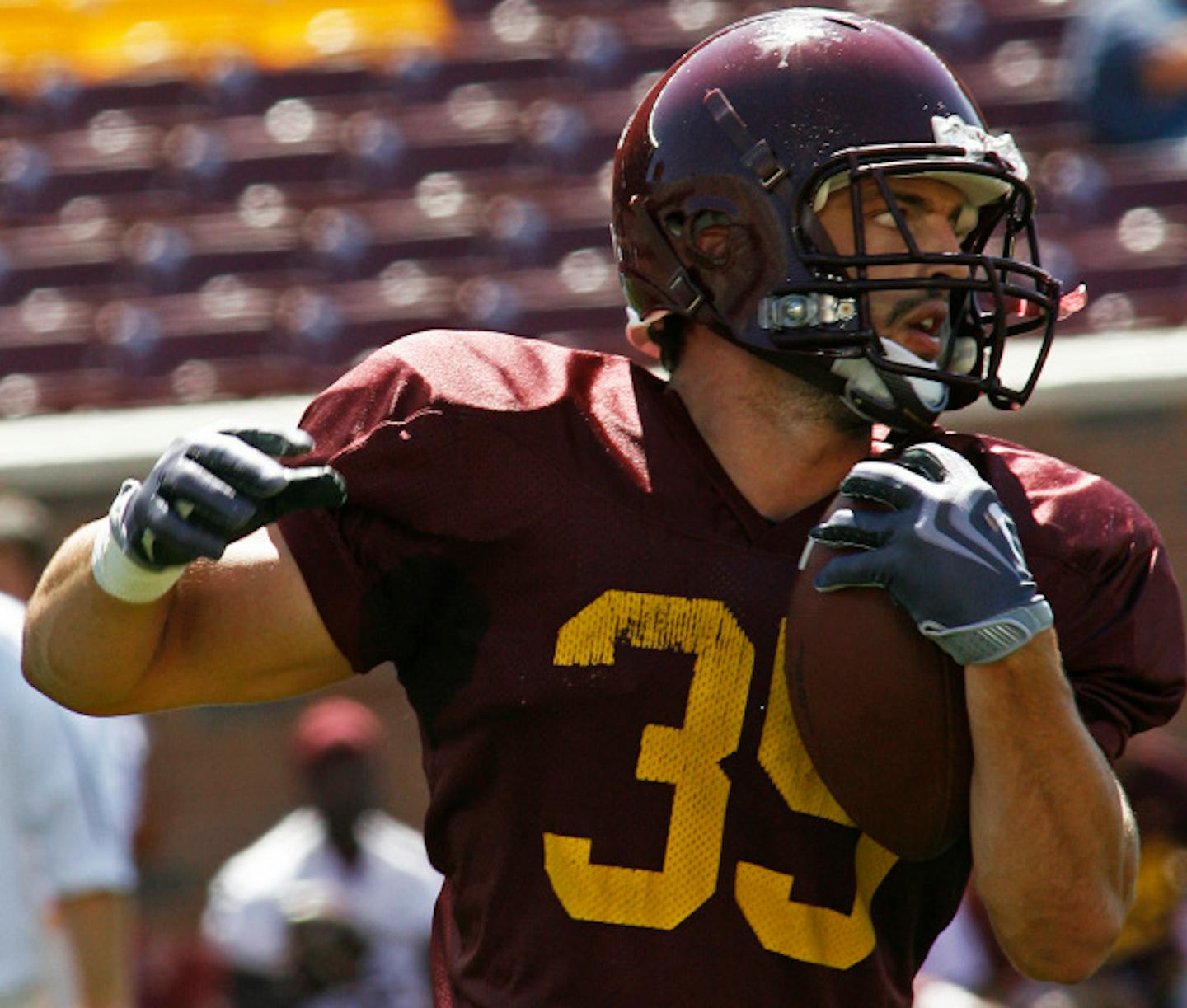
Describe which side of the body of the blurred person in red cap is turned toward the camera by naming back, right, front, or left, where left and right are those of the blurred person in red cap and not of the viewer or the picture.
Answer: front

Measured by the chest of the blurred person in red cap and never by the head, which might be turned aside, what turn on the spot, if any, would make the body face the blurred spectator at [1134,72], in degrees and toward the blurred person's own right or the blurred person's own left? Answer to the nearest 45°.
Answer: approximately 135° to the blurred person's own left

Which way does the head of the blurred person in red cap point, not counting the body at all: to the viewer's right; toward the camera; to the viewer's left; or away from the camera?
toward the camera

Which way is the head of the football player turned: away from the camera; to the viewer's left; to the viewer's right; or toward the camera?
to the viewer's right

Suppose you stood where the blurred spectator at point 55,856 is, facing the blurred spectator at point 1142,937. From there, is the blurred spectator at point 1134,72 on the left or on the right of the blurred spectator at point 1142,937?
left

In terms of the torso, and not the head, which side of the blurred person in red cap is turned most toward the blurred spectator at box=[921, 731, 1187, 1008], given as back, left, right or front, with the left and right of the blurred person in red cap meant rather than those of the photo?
left
